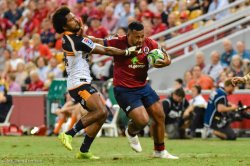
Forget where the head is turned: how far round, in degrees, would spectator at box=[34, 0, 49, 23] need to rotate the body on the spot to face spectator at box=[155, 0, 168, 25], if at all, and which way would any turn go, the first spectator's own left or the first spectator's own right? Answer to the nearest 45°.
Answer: approximately 45° to the first spectator's own left

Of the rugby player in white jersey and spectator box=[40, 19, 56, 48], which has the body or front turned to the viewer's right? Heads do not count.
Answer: the rugby player in white jersey

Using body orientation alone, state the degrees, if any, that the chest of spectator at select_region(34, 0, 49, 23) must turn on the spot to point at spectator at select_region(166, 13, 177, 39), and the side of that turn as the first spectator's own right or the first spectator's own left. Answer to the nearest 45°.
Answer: approximately 45° to the first spectator's own left

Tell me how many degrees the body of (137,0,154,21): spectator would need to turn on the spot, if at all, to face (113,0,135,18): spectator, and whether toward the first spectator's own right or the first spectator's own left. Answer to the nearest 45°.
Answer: approximately 135° to the first spectator's own right

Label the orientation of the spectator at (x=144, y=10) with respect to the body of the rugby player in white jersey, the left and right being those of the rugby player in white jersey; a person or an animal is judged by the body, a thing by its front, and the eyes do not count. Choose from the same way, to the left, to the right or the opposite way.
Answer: to the right

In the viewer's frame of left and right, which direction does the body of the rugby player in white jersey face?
facing to the right of the viewer
